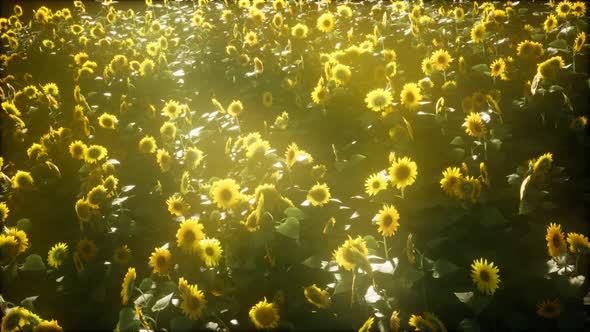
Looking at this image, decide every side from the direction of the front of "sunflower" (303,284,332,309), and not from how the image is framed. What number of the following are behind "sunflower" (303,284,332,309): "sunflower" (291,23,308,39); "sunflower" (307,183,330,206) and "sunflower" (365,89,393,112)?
3

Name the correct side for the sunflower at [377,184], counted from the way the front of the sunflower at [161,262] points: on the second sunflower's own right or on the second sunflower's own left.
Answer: on the second sunflower's own left

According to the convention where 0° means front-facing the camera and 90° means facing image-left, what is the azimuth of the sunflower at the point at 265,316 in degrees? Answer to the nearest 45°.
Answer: approximately 0°

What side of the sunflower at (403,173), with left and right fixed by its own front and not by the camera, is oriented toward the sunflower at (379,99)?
back

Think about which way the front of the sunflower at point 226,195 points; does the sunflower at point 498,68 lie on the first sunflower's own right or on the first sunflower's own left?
on the first sunflower's own left

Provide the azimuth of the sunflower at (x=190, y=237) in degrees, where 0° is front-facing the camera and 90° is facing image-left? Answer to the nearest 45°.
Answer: approximately 0°

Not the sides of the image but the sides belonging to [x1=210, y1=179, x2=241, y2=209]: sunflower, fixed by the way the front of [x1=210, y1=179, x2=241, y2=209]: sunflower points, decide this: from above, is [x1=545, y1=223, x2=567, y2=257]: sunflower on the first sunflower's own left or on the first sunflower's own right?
on the first sunflower's own left

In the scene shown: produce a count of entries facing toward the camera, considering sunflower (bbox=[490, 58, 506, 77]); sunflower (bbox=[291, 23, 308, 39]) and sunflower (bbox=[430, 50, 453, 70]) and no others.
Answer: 3
